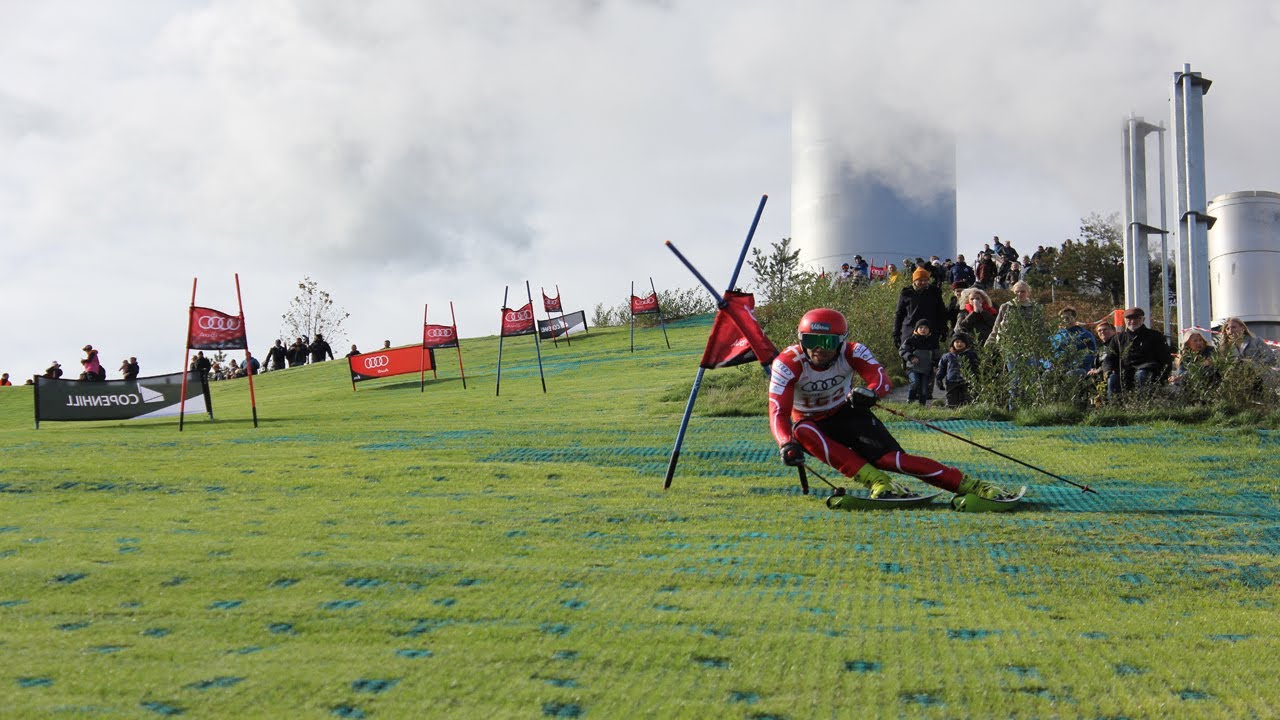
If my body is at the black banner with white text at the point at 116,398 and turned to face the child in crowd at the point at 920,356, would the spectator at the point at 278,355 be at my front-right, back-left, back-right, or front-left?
back-left

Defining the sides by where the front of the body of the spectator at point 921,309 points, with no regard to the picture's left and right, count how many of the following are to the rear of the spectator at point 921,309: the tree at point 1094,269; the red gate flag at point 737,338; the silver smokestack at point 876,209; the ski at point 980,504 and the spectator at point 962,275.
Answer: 3

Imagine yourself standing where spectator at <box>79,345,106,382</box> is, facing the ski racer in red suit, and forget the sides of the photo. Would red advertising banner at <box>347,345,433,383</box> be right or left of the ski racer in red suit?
left

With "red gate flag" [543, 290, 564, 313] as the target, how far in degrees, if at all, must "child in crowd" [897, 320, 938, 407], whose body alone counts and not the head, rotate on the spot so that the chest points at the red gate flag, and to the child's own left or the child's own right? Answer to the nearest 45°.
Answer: approximately 135° to the child's own right

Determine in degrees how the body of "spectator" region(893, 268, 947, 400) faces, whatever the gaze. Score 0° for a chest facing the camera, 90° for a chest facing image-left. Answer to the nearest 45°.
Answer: approximately 0°

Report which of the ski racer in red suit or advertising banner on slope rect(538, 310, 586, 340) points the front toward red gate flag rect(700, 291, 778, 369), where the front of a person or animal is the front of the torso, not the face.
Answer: the advertising banner on slope

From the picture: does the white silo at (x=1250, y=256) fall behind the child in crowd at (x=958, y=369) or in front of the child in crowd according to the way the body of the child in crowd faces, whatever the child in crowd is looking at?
behind
